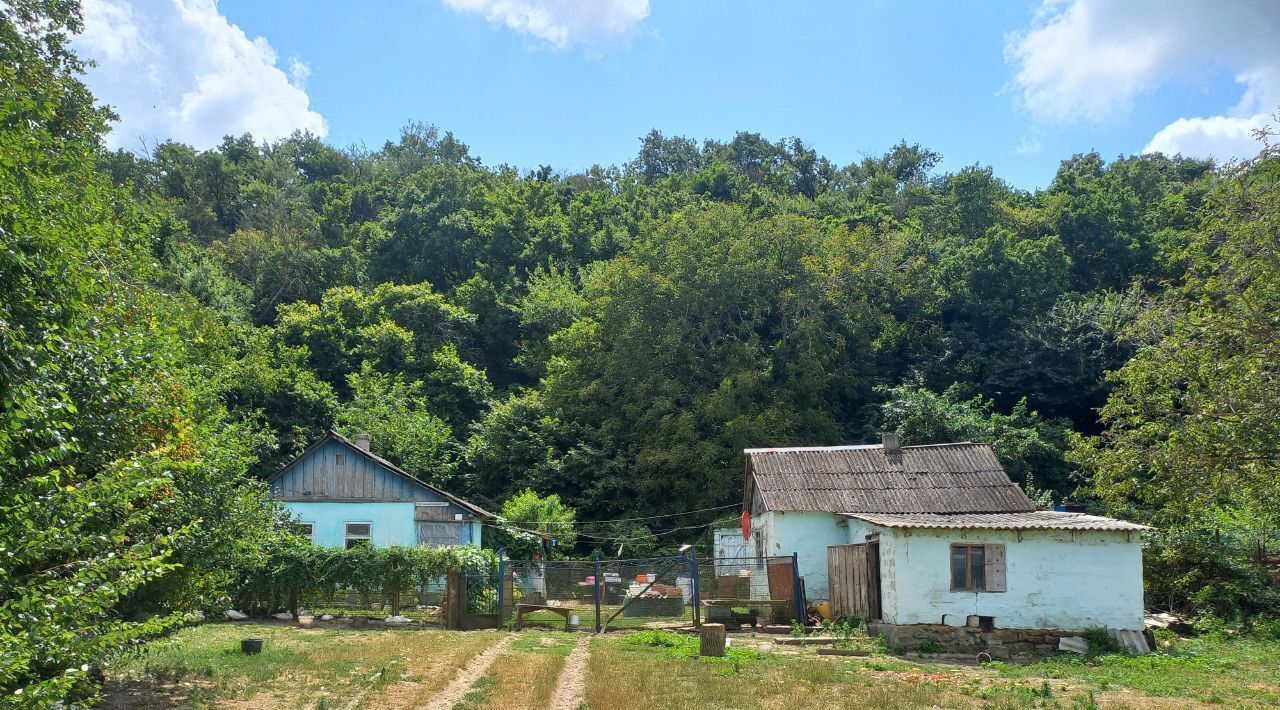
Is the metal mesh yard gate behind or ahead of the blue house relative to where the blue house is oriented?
ahead

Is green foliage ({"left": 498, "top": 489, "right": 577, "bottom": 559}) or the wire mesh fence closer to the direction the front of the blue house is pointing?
the wire mesh fence

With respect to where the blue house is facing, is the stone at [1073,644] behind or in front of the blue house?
in front

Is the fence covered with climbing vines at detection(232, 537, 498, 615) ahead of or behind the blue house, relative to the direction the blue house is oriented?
ahead

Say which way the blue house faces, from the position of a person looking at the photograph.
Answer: facing the viewer

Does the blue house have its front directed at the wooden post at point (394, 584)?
yes

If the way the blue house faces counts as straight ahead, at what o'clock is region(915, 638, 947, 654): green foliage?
The green foliage is roughly at 11 o'clock from the blue house.
